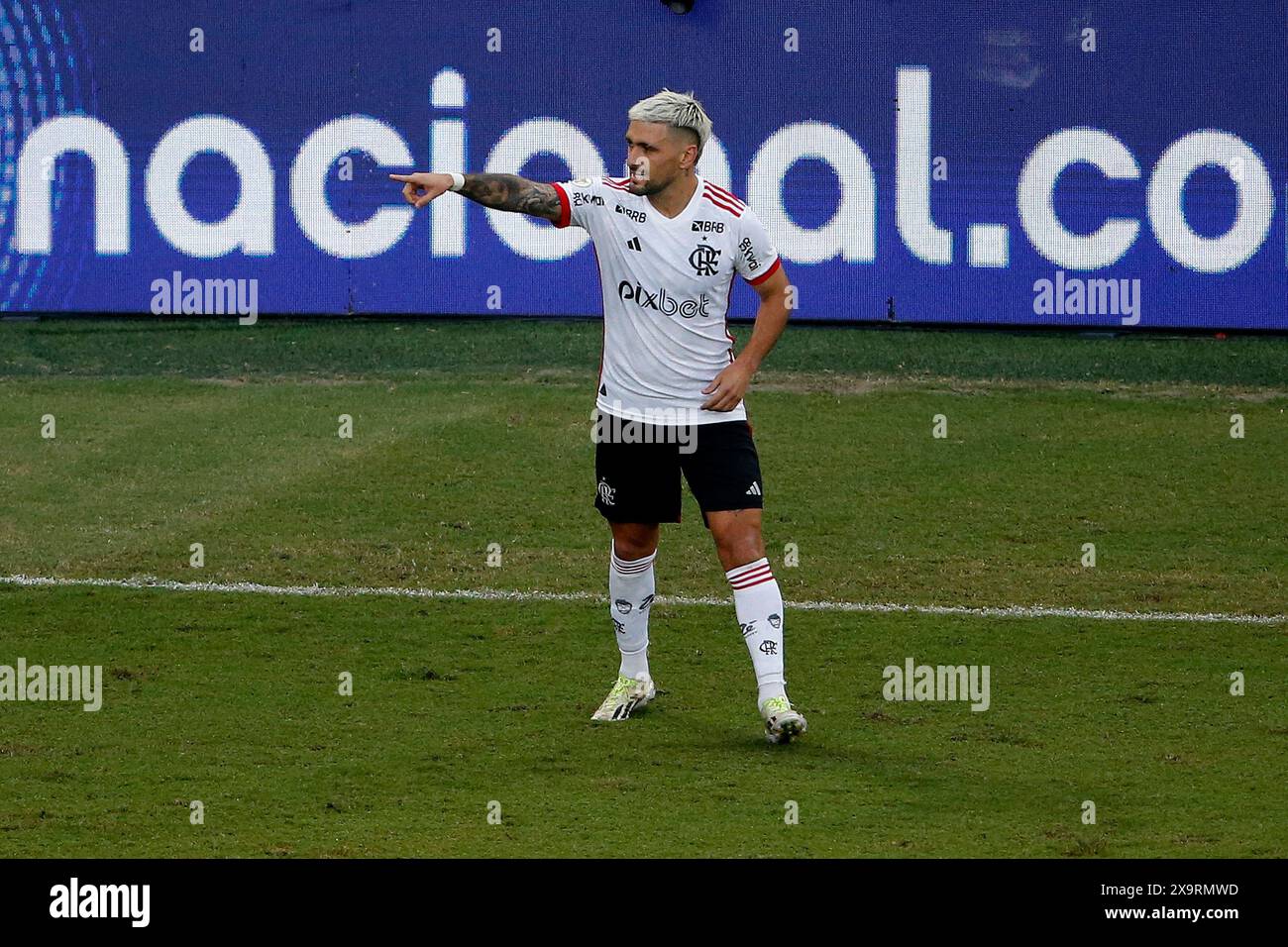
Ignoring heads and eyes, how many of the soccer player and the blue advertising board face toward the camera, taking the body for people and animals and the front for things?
2

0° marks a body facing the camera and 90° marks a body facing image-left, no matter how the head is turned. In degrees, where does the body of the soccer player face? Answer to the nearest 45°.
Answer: approximately 0°

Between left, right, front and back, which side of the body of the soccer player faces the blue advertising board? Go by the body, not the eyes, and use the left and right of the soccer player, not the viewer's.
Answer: back

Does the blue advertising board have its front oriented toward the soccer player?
yes
